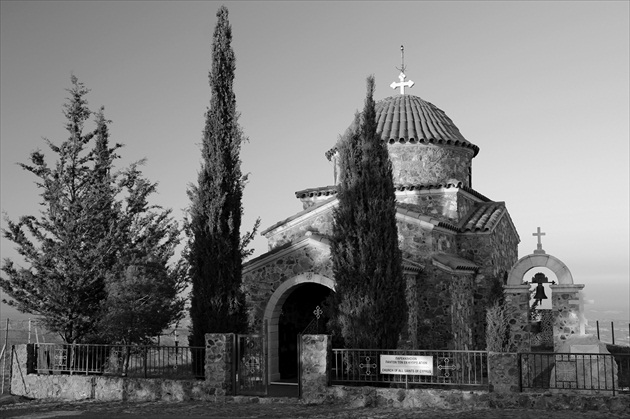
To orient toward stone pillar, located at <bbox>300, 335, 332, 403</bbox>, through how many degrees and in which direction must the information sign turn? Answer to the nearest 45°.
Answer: approximately 90° to its right

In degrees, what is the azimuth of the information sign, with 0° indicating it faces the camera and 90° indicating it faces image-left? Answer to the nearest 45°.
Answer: approximately 0°

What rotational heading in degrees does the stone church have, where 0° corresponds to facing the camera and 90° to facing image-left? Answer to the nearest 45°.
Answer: approximately 45°

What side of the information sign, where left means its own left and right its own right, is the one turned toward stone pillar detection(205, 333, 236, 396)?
right

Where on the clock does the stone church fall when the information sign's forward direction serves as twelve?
The stone church is roughly at 6 o'clock from the information sign.
